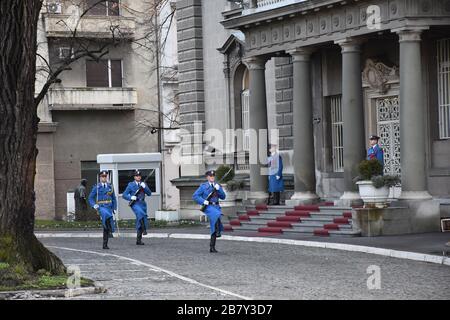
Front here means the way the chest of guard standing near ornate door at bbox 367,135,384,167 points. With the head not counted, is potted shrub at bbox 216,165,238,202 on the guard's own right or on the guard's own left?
on the guard's own right

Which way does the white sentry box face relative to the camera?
toward the camera

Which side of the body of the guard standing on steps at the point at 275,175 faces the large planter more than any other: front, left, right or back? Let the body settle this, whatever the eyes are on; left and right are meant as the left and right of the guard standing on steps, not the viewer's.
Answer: left

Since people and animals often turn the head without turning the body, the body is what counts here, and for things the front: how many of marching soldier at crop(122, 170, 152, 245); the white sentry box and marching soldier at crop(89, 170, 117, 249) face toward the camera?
3

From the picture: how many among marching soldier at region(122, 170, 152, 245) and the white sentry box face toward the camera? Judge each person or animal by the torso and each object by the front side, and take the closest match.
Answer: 2

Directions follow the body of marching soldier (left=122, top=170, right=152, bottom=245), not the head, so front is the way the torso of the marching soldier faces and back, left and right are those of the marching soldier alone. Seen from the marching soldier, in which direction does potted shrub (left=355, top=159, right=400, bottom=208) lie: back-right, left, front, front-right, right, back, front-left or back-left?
left

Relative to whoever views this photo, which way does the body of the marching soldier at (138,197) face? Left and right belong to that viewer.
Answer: facing the viewer

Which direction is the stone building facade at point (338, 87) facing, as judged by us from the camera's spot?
facing the viewer and to the left of the viewer

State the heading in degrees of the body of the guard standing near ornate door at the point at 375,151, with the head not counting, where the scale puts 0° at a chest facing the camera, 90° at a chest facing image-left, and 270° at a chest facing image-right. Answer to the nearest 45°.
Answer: approximately 45°

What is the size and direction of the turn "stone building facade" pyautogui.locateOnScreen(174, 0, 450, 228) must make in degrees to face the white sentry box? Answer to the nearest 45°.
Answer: approximately 90° to its right

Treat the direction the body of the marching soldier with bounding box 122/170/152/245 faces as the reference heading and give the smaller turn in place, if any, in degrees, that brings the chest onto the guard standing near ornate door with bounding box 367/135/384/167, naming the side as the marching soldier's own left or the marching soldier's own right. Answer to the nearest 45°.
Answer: approximately 90° to the marching soldier's own left
